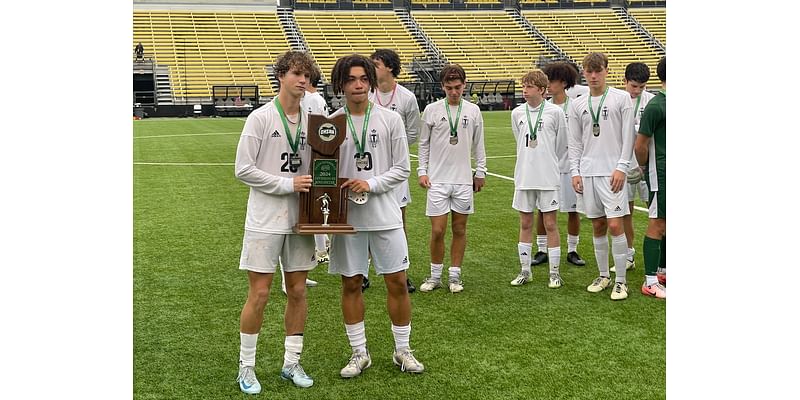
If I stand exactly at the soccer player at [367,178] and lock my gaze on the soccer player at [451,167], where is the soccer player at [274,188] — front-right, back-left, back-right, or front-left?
back-left

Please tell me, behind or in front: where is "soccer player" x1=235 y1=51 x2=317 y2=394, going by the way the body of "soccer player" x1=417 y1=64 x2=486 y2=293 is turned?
in front

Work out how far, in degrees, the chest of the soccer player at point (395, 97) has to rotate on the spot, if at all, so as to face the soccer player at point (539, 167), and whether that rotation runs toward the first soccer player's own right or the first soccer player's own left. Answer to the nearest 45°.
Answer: approximately 135° to the first soccer player's own left

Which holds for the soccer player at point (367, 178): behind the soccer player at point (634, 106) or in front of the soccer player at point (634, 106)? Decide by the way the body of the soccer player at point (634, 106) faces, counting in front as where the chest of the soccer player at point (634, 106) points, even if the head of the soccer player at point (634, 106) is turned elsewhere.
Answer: in front

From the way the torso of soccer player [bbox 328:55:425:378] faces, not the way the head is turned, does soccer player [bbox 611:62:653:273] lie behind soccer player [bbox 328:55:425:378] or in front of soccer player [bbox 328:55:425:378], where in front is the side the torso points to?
behind
